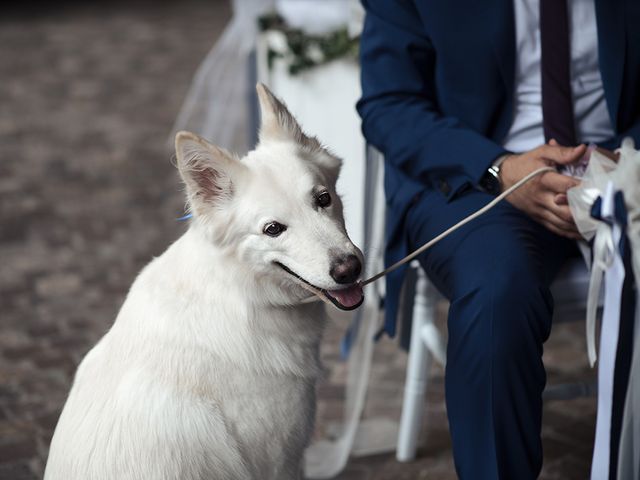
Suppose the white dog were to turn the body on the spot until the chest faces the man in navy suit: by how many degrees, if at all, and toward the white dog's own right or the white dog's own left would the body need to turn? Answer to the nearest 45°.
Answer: approximately 45° to the white dog's own left

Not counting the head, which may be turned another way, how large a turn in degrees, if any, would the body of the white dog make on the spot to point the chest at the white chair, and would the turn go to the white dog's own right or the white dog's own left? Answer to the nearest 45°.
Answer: approximately 45° to the white dog's own left

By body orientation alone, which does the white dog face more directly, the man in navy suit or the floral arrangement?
the man in navy suit

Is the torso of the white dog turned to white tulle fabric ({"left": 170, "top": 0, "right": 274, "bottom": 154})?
no

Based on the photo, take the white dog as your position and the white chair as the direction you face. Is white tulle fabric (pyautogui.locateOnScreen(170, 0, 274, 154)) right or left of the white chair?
left

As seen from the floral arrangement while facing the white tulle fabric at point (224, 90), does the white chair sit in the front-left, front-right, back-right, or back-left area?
back-left

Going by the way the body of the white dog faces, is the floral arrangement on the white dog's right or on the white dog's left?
on the white dog's left

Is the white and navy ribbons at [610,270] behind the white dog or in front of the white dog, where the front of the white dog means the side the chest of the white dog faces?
in front
